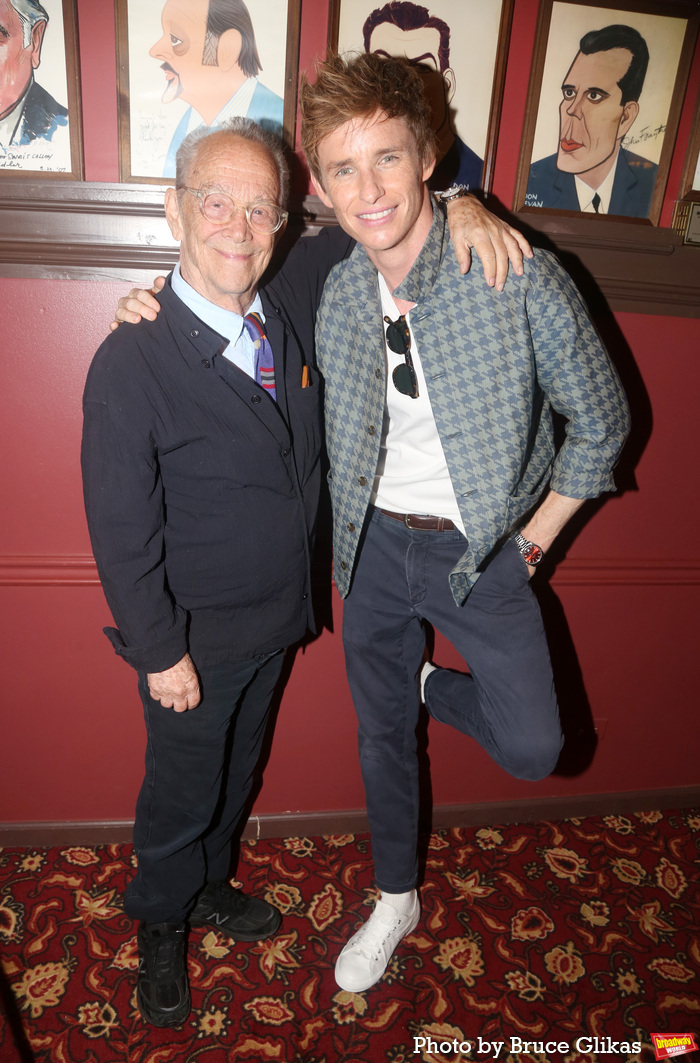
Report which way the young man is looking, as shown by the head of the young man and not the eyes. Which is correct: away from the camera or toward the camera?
toward the camera

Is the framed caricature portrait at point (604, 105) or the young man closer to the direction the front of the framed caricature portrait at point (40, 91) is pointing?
the young man

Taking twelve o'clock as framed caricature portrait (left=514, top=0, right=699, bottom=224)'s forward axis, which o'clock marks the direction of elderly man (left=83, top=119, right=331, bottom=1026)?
The elderly man is roughly at 1 o'clock from the framed caricature portrait.

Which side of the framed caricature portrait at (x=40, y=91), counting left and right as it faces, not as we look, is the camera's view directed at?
front

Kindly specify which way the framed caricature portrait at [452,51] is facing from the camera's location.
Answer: facing the viewer

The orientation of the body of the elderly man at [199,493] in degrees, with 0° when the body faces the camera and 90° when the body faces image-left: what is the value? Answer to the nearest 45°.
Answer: approximately 315°

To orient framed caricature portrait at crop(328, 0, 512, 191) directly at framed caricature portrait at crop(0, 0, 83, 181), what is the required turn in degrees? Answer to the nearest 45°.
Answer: approximately 90° to its right

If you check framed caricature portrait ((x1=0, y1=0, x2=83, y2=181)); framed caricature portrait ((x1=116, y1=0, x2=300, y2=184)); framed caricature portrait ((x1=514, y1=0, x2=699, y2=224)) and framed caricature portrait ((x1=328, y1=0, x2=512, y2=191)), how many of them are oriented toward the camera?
4

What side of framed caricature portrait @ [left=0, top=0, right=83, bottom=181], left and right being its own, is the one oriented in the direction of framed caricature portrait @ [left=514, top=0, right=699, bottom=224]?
left

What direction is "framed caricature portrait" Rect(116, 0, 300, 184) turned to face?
toward the camera
